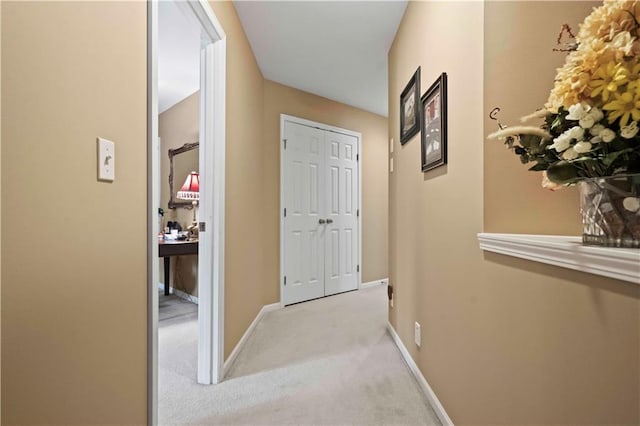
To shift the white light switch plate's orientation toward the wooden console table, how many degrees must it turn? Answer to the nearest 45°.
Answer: approximately 135° to its left

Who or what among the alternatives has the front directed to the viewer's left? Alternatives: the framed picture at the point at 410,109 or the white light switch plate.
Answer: the framed picture

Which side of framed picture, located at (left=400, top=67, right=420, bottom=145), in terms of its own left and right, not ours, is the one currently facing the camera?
left

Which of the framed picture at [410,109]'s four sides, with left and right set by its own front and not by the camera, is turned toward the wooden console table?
front

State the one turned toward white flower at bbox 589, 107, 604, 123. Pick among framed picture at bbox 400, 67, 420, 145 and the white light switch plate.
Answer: the white light switch plate

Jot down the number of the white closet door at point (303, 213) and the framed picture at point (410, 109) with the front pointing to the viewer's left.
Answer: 1

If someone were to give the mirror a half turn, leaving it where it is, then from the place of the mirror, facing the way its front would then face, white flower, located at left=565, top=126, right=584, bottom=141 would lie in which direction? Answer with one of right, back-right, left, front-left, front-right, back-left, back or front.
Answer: back-right

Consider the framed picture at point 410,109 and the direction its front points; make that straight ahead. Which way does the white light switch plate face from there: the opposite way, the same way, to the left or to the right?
the opposite way

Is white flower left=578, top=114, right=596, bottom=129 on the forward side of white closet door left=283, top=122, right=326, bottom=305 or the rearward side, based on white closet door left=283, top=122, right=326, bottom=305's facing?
on the forward side

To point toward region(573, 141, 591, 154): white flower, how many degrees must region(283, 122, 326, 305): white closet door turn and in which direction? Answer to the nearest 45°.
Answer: approximately 45° to its right

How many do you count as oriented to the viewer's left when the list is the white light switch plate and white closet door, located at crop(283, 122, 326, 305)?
0
